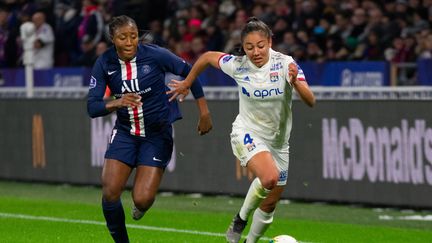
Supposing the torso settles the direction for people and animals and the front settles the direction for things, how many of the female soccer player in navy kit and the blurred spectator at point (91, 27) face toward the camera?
2

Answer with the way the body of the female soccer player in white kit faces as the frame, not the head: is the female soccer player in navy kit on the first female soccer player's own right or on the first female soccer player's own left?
on the first female soccer player's own right

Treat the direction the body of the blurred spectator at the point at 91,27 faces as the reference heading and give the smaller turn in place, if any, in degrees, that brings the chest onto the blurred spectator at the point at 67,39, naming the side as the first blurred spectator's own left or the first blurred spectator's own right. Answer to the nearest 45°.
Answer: approximately 135° to the first blurred spectator's own right

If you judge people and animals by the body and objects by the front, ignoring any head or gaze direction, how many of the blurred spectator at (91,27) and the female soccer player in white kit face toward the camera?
2

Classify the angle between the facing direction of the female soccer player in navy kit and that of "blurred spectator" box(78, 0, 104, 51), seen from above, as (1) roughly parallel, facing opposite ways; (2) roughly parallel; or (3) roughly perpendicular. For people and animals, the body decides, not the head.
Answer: roughly parallel

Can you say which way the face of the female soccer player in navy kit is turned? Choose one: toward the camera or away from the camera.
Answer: toward the camera

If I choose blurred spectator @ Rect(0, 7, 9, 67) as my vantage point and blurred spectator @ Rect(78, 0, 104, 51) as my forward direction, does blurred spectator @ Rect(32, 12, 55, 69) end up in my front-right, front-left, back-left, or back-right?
front-right

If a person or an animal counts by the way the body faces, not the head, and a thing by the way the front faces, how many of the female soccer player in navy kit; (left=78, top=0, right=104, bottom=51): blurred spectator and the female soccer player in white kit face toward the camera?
3

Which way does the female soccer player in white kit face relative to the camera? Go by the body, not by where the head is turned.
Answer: toward the camera

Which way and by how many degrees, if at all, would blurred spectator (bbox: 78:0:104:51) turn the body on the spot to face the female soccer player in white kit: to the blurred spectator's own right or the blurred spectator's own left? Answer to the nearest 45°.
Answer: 0° — they already face them

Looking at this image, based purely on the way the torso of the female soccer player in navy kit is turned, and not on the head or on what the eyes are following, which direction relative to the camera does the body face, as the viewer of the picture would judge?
toward the camera

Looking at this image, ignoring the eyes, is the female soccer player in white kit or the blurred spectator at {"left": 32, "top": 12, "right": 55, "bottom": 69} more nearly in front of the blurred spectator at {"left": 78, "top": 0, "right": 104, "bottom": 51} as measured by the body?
the female soccer player in white kit
